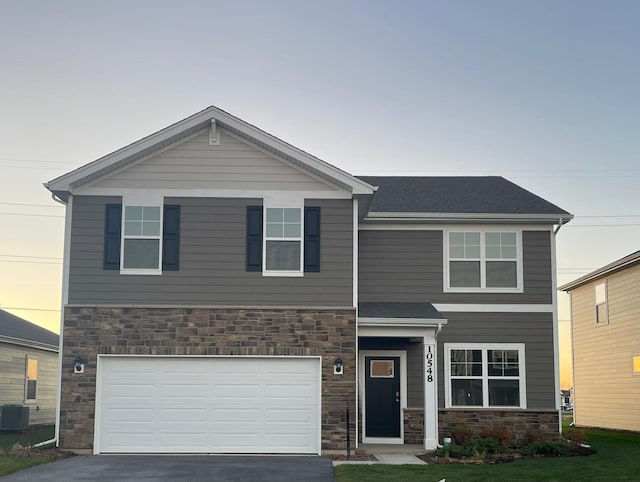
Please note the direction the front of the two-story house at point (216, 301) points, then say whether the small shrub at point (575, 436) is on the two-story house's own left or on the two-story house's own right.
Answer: on the two-story house's own left

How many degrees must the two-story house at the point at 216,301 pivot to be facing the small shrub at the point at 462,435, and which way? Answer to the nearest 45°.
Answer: approximately 90° to its left

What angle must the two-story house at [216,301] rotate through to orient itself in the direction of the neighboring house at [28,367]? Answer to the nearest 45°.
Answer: approximately 135° to its right

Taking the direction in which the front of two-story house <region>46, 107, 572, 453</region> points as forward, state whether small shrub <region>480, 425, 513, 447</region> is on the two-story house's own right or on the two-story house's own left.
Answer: on the two-story house's own left

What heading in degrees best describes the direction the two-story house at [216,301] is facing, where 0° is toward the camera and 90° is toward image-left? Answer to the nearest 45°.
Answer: approximately 0°

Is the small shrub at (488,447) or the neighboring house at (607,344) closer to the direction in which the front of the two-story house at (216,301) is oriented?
the small shrub

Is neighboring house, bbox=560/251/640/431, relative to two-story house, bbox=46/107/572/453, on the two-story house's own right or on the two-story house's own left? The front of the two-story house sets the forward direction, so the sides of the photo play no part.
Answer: on the two-story house's own left

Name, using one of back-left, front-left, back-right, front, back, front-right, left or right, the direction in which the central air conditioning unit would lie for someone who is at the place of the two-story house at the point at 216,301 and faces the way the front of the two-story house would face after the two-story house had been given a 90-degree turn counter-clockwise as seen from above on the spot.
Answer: back-left

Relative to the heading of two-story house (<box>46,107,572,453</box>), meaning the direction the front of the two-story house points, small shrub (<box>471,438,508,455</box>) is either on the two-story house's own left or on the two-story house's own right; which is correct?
on the two-story house's own left

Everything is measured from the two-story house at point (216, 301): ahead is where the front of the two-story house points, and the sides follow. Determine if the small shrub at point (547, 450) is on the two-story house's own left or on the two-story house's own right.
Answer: on the two-story house's own left
